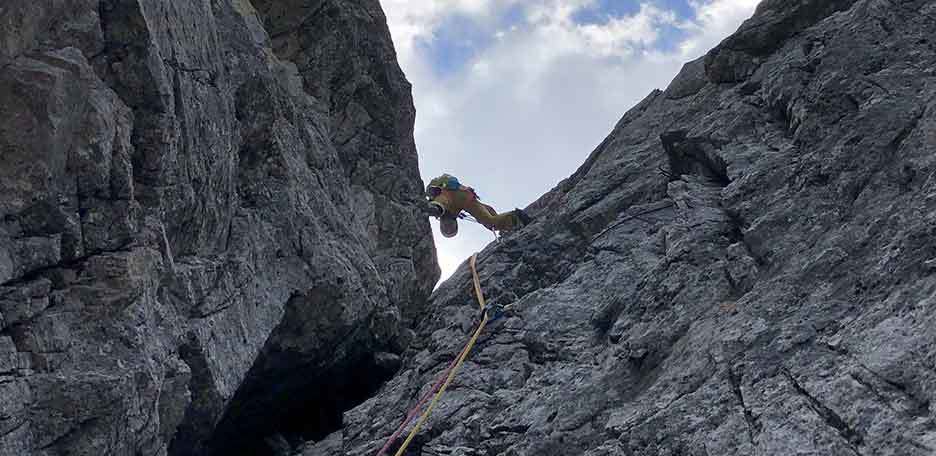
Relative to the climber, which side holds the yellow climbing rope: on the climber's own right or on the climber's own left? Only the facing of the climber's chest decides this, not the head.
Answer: on the climber's own left
